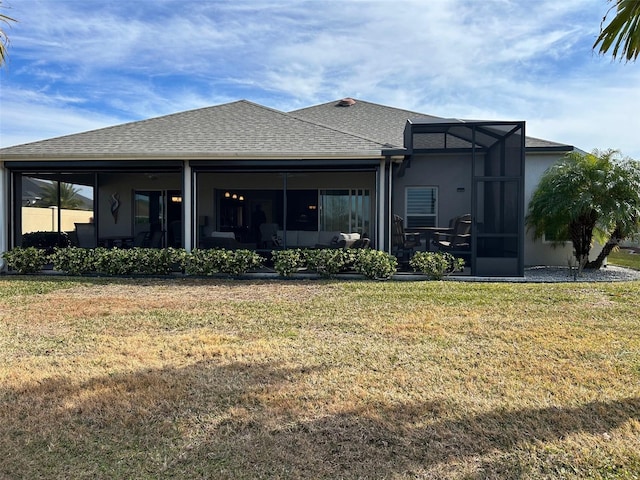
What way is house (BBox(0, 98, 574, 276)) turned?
away from the camera

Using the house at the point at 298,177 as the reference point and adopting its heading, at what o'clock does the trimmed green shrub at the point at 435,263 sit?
The trimmed green shrub is roughly at 4 o'clock from the house.

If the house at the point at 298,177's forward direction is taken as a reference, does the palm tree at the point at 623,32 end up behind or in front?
behind

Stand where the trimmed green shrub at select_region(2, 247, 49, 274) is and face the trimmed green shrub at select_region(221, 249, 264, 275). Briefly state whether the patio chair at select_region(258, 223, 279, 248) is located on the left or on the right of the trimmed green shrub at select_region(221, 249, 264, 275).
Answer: left

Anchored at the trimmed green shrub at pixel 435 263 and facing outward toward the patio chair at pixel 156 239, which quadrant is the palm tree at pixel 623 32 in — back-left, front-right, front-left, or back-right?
back-left

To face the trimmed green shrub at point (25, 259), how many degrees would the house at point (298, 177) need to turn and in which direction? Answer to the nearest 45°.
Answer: approximately 90° to its left

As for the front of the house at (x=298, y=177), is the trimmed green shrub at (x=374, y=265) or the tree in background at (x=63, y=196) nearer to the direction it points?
the tree in background

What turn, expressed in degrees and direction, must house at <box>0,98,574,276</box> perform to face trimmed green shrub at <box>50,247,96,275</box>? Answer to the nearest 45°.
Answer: approximately 90° to its left

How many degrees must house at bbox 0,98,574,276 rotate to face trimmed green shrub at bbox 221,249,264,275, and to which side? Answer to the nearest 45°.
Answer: approximately 135° to its left
